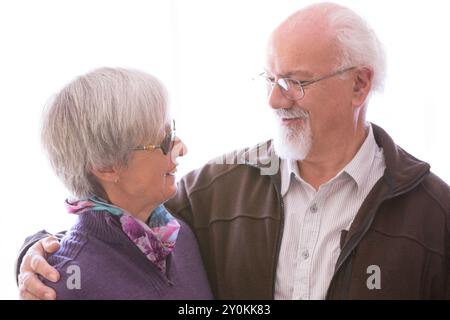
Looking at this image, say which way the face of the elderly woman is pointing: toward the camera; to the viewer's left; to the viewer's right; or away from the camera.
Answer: to the viewer's right

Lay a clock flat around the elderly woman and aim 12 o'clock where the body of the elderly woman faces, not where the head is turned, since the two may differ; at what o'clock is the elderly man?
The elderly man is roughly at 10 o'clock from the elderly woman.

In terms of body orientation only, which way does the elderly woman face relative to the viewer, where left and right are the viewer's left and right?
facing the viewer and to the right of the viewer

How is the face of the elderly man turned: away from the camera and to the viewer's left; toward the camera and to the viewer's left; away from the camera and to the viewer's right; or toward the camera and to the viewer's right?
toward the camera and to the viewer's left
